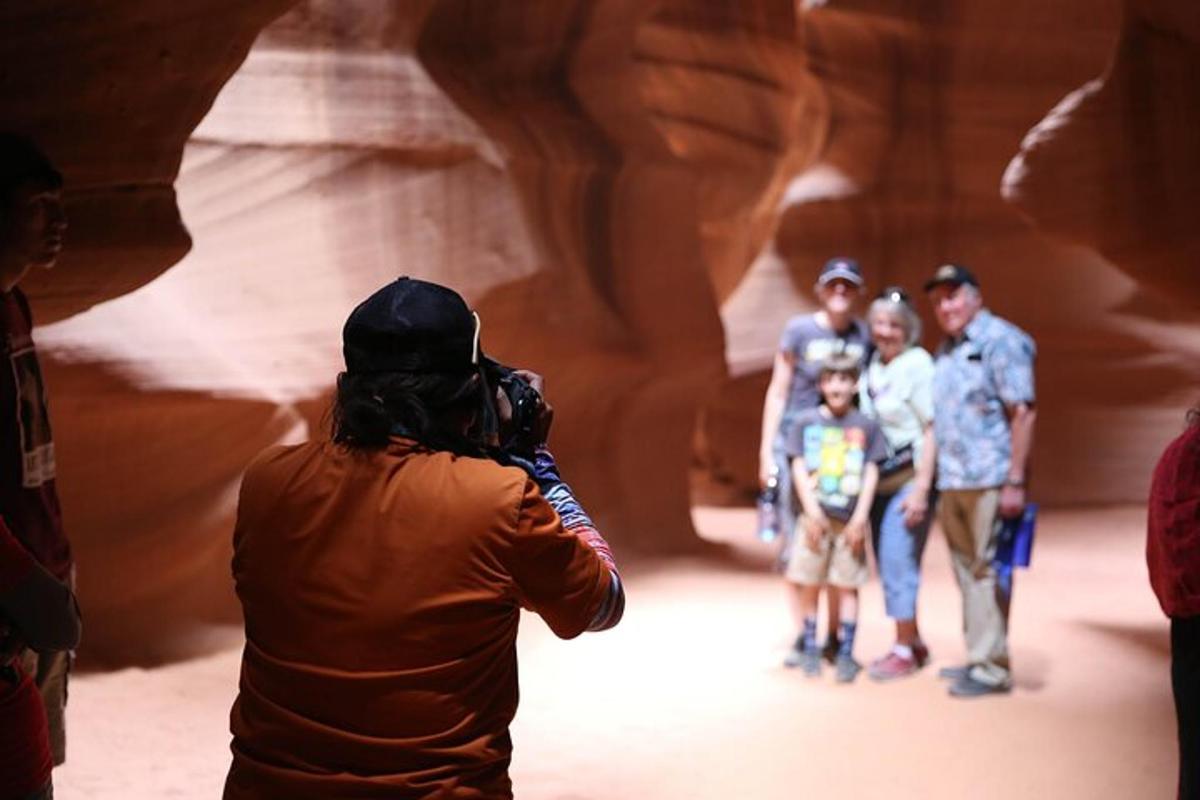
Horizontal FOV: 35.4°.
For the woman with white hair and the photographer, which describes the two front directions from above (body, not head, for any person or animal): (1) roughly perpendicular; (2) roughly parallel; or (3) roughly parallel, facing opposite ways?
roughly parallel, facing opposite ways

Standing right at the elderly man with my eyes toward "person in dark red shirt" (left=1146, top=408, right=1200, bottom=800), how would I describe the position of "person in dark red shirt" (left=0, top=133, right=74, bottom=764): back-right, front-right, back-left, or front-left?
front-right

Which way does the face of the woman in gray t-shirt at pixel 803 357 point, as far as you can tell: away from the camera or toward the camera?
toward the camera

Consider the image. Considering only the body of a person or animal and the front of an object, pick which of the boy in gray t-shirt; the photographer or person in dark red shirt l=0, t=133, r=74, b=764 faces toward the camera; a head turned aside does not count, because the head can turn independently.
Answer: the boy in gray t-shirt

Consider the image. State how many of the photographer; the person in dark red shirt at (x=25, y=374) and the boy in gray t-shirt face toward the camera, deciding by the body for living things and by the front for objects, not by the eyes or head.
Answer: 1

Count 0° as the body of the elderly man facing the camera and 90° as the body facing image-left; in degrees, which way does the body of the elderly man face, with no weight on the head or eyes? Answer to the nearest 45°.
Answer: approximately 45°

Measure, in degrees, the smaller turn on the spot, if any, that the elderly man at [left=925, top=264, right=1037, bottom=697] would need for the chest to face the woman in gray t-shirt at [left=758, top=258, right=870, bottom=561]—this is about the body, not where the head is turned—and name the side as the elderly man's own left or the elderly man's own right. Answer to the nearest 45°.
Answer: approximately 90° to the elderly man's own right

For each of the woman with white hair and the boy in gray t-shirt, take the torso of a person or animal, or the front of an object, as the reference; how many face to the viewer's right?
0

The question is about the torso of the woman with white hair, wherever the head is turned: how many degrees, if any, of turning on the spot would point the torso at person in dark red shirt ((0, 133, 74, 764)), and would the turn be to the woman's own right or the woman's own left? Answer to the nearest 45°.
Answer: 0° — they already face them

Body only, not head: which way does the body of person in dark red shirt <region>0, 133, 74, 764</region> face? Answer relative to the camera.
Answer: to the viewer's right

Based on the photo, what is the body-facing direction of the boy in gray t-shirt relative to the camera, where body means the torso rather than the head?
toward the camera

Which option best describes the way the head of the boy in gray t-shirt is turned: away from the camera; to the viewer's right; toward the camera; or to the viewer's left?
toward the camera

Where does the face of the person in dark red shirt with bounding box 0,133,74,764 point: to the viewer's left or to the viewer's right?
to the viewer's right

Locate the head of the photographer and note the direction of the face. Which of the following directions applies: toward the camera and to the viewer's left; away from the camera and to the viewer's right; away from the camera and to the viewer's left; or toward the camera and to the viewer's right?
away from the camera and to the viewer's right
